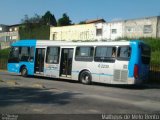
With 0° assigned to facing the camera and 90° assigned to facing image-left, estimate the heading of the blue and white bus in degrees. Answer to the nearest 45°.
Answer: approximately 135°
